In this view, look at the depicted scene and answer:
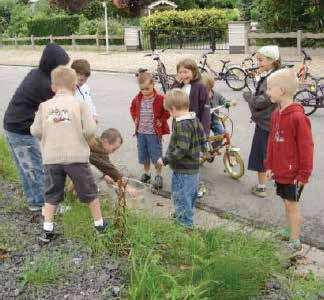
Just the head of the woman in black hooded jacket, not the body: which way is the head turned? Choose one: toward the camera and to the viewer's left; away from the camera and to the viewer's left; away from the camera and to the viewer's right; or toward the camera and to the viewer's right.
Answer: away from the camera and to the viewer's right

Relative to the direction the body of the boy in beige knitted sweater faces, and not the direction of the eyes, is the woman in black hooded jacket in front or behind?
in front

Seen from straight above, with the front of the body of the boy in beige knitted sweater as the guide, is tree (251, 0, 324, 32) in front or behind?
in front

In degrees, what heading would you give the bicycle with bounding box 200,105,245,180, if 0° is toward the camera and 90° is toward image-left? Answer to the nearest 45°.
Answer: approximately 315°

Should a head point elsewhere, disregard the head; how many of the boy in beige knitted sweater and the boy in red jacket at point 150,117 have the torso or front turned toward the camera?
1

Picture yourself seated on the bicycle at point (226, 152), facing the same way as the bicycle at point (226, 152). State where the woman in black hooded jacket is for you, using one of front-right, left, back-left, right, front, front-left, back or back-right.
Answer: right

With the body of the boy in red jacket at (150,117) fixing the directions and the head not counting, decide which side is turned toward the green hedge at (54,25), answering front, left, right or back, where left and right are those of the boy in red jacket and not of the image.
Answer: back

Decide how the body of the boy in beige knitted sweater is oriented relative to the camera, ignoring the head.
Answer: away from the camera

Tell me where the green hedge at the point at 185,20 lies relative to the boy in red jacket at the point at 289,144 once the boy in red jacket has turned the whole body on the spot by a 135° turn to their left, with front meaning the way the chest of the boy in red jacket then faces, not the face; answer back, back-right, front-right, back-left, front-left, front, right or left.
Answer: left

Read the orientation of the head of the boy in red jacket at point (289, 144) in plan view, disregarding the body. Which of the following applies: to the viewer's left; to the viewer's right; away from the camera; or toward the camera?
to the viewer's left

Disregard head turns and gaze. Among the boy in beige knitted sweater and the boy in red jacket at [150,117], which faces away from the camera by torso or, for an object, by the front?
the boy in beige knitted sweater

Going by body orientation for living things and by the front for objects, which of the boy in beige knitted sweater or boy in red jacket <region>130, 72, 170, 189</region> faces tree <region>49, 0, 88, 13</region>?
the boy in beige knitted sweater

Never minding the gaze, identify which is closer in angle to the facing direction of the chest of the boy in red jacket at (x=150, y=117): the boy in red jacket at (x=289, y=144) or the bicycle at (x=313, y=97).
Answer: the boy in red jacket
